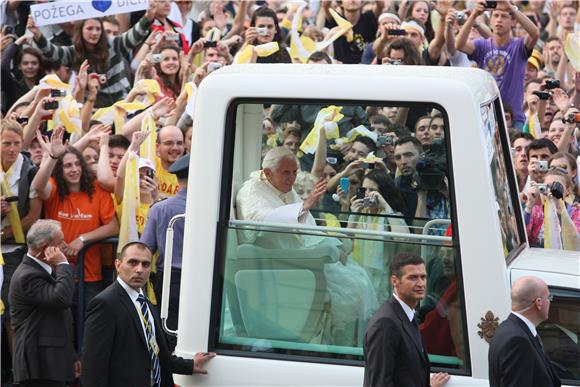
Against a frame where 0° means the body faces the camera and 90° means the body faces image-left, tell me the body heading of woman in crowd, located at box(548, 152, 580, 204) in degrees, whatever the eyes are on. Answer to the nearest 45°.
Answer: approximately 45°

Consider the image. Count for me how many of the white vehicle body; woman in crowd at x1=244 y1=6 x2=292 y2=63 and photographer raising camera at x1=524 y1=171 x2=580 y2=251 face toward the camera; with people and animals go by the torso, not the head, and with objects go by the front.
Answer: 2

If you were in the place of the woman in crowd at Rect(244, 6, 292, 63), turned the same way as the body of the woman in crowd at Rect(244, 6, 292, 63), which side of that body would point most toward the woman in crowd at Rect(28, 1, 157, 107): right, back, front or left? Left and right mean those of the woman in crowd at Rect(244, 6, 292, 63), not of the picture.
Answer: right

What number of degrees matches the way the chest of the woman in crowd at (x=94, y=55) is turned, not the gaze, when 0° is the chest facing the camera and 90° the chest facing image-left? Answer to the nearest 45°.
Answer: approximately 0°

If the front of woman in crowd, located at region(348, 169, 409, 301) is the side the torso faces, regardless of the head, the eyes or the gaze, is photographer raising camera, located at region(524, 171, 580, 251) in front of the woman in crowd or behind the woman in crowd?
behind

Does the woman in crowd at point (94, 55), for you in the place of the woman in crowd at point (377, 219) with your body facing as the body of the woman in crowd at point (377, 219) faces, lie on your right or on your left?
on your right

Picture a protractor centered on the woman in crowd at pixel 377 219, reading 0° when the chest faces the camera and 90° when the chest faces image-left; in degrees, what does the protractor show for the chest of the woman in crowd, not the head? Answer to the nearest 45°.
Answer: approximately 45°

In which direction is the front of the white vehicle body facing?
to the viewer's right
